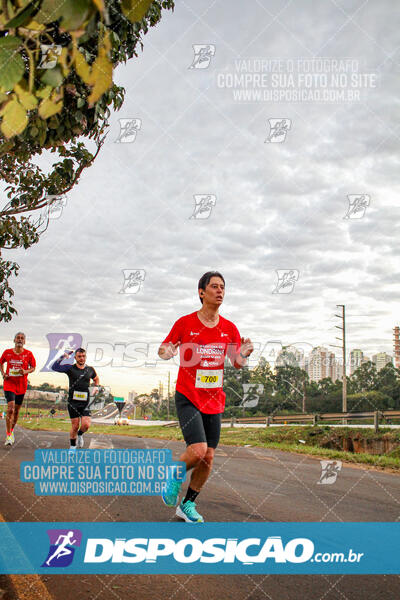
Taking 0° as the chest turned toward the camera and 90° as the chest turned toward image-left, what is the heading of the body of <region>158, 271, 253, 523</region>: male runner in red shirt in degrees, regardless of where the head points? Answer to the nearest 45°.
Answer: approximately 315°

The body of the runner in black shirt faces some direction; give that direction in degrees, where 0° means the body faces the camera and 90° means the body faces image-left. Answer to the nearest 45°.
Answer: approximately 0°

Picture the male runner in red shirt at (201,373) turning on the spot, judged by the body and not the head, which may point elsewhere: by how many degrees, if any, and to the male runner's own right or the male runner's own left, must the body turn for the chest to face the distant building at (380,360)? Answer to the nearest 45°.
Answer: approximately 135° to the male runner's own left

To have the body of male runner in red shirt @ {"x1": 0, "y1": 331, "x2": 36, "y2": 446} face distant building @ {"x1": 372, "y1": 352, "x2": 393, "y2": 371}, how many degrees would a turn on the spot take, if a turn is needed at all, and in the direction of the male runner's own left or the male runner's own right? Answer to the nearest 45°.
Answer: approximately 135° to the male runner's own left

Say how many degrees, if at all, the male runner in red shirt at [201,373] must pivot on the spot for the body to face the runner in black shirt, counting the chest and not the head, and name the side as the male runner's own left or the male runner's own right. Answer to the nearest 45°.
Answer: approximately 180°

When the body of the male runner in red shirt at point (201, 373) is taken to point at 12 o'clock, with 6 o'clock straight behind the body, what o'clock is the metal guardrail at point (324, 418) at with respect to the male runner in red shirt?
The metal guardrail is roughly at 8 o'clock from the male runner in red shirt.

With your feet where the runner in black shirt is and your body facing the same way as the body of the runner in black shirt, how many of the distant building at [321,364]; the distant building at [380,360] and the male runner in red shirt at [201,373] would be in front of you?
1

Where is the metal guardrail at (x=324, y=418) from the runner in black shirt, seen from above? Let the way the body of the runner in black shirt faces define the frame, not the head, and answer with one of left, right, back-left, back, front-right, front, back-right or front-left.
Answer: back-left

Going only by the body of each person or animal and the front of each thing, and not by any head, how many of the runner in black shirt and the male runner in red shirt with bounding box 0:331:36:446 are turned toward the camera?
2
